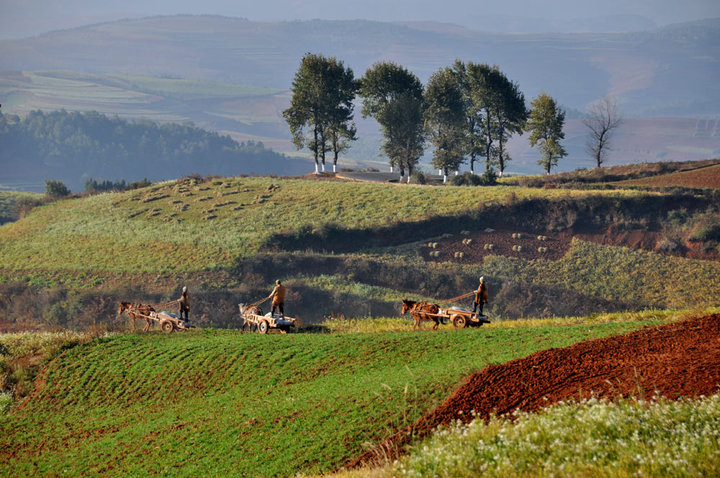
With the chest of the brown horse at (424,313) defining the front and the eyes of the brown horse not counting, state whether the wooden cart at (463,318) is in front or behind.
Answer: behind

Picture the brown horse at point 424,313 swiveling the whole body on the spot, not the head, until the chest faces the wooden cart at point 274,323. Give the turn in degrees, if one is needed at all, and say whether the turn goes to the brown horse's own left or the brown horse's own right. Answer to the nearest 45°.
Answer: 0° — it already faces it

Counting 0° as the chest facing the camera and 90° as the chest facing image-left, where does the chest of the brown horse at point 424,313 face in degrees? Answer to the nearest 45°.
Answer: approximately 90°
